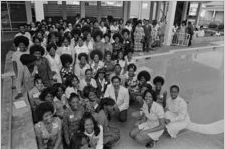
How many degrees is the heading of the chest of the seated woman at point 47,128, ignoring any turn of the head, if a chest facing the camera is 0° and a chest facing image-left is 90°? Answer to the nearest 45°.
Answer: approximately 0°

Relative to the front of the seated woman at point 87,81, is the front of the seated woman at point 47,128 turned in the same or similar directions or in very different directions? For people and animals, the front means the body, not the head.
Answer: same or similar directions

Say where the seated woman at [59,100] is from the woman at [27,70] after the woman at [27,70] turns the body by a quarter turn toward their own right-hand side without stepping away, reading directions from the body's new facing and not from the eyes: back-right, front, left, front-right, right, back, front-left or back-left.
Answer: left

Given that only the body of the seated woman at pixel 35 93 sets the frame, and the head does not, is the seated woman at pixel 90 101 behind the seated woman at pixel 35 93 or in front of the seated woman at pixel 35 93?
in front

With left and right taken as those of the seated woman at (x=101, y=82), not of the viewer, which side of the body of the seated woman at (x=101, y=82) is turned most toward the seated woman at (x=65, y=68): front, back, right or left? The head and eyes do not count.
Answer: right

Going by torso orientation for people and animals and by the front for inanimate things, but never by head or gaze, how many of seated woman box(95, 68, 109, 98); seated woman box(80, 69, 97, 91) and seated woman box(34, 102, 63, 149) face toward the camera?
3

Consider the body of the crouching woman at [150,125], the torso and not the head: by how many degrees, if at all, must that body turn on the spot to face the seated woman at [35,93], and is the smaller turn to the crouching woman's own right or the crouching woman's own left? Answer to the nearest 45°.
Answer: approximately 45° to the crouching woman's own right

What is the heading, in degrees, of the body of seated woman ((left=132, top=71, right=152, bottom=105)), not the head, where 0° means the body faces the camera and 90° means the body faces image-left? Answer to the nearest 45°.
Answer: approximately 45°

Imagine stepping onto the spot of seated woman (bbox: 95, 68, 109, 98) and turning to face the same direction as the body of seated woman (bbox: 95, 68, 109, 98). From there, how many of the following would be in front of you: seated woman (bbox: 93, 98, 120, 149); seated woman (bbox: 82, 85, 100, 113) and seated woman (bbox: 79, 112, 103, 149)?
3

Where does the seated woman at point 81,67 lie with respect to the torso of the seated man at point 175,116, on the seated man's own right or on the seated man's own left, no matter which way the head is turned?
on the seated man's own right

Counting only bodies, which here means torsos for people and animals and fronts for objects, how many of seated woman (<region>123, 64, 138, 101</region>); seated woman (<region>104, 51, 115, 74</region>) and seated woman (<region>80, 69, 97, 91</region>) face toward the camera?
3

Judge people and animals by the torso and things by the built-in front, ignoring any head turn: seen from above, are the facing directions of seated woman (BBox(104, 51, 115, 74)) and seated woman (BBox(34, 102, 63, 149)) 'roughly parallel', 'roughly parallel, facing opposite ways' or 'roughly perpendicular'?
roughly parallel

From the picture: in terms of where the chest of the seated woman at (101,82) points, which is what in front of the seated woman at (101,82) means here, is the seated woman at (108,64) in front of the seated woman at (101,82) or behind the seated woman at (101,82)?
behind

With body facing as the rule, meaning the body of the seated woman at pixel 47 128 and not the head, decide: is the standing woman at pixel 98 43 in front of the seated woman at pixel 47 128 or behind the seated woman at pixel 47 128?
behind

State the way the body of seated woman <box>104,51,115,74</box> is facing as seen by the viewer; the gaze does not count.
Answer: toward the camera

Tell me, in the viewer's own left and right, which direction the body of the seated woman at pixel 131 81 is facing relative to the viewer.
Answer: facing the viewer

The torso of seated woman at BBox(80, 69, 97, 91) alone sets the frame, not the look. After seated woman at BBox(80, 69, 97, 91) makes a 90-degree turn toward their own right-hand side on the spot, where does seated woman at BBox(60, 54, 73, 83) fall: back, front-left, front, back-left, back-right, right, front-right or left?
front-right
